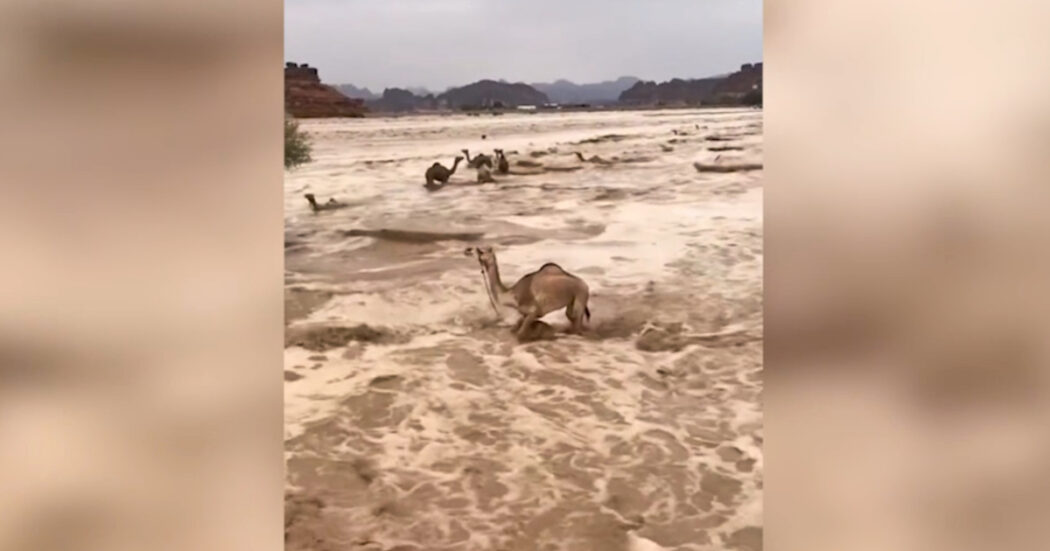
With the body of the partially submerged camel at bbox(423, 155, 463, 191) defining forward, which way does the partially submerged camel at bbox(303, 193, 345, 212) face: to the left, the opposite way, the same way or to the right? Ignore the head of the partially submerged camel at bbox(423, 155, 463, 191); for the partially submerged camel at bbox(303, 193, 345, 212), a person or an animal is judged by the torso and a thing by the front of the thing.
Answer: the opposite way

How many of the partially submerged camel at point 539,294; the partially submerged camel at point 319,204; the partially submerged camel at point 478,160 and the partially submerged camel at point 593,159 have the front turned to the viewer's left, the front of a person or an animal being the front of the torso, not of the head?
4

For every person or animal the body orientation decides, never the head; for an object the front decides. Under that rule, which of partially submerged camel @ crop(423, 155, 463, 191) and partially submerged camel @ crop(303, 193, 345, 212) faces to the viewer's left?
partially submerged camel @ crop(303, 193, 345, 212)

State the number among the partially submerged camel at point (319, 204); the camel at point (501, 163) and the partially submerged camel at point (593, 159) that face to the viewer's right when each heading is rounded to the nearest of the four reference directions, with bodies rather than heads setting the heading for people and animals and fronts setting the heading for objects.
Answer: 0

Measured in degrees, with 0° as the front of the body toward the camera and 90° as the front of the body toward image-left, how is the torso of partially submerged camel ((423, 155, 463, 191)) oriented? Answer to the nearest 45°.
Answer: approximately 270°

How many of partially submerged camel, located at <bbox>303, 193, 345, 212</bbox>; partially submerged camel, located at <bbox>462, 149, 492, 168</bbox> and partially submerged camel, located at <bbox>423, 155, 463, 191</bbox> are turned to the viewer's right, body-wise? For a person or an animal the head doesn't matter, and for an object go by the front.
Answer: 1

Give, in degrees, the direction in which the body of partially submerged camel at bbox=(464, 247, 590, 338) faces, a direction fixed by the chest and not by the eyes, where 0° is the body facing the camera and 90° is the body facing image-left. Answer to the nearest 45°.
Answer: approximately 90°

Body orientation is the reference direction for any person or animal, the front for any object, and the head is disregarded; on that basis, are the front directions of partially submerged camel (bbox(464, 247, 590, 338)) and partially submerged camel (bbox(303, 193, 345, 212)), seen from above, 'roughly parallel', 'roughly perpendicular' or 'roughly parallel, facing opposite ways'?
roughly parallel

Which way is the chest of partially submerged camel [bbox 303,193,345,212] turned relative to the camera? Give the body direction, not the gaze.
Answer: to the viewer's left

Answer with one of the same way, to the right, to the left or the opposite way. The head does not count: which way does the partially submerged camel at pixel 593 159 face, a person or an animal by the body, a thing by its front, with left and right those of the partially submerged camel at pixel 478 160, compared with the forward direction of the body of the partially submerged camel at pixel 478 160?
the same way

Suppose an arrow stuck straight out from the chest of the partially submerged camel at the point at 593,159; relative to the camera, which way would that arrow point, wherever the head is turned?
to the viewer's left

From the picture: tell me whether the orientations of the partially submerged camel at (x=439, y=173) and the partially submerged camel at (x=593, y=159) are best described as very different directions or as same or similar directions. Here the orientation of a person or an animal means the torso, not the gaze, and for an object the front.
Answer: very different directions
